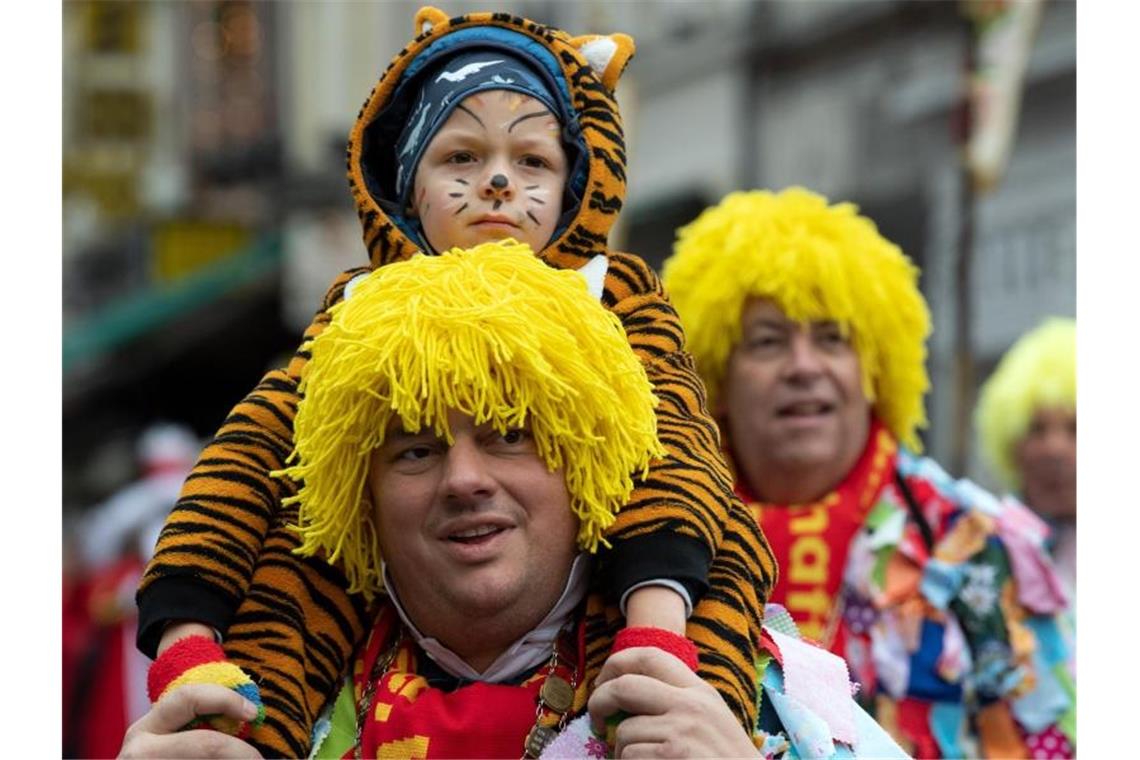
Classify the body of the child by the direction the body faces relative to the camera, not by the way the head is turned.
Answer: toward the camera
